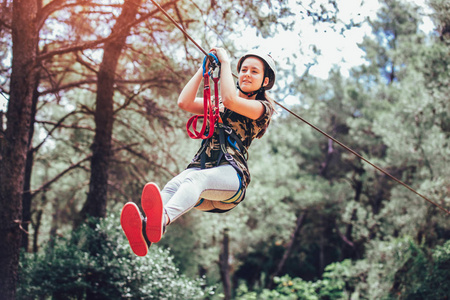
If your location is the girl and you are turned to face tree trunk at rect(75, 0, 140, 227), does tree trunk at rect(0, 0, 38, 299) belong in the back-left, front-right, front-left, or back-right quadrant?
front-left

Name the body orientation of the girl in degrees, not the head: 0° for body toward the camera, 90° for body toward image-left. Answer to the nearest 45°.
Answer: approximately 45°

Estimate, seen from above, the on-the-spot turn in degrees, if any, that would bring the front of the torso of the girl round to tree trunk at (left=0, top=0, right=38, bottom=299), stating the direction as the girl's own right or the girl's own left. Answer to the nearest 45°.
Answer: approximately 90° to the girl's own right

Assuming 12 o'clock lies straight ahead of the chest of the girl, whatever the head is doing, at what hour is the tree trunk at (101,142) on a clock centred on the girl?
The tree trunk is roughly at 4 o'clock from the girl.

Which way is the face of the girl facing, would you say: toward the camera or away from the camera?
toward the camera
